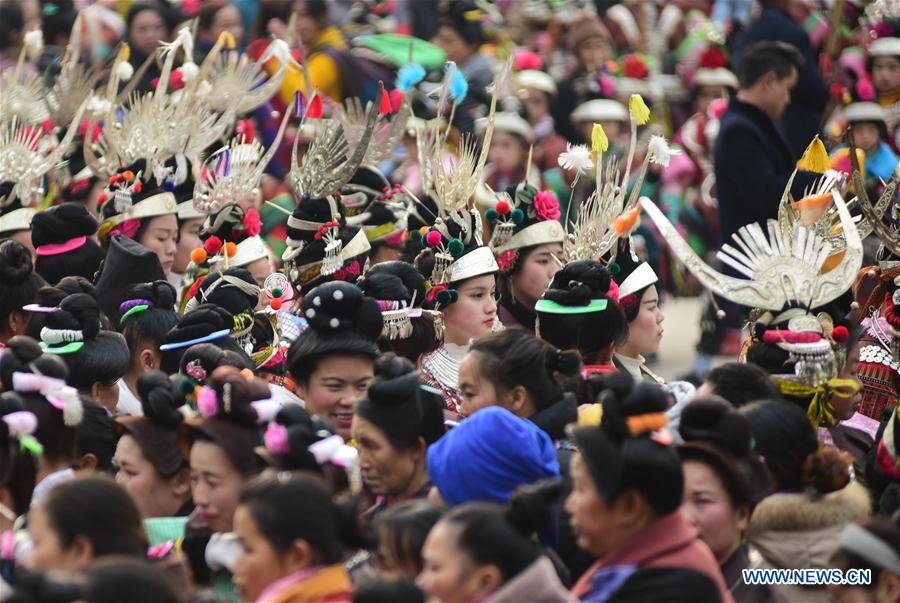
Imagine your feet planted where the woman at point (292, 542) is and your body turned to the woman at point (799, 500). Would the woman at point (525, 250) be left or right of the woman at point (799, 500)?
left

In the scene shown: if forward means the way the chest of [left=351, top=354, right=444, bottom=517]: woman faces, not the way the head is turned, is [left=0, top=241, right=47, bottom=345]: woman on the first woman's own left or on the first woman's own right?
on the first woman's own right

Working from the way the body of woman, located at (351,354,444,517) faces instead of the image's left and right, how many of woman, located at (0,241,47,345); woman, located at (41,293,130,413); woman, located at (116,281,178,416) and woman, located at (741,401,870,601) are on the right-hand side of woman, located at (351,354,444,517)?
3

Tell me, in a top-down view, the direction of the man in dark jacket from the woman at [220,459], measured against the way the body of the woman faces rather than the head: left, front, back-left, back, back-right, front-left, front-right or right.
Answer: back

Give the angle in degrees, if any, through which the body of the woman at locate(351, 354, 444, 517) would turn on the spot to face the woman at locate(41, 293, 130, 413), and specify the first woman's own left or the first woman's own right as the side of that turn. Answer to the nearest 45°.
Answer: approximately 90° to the first woman's own right
